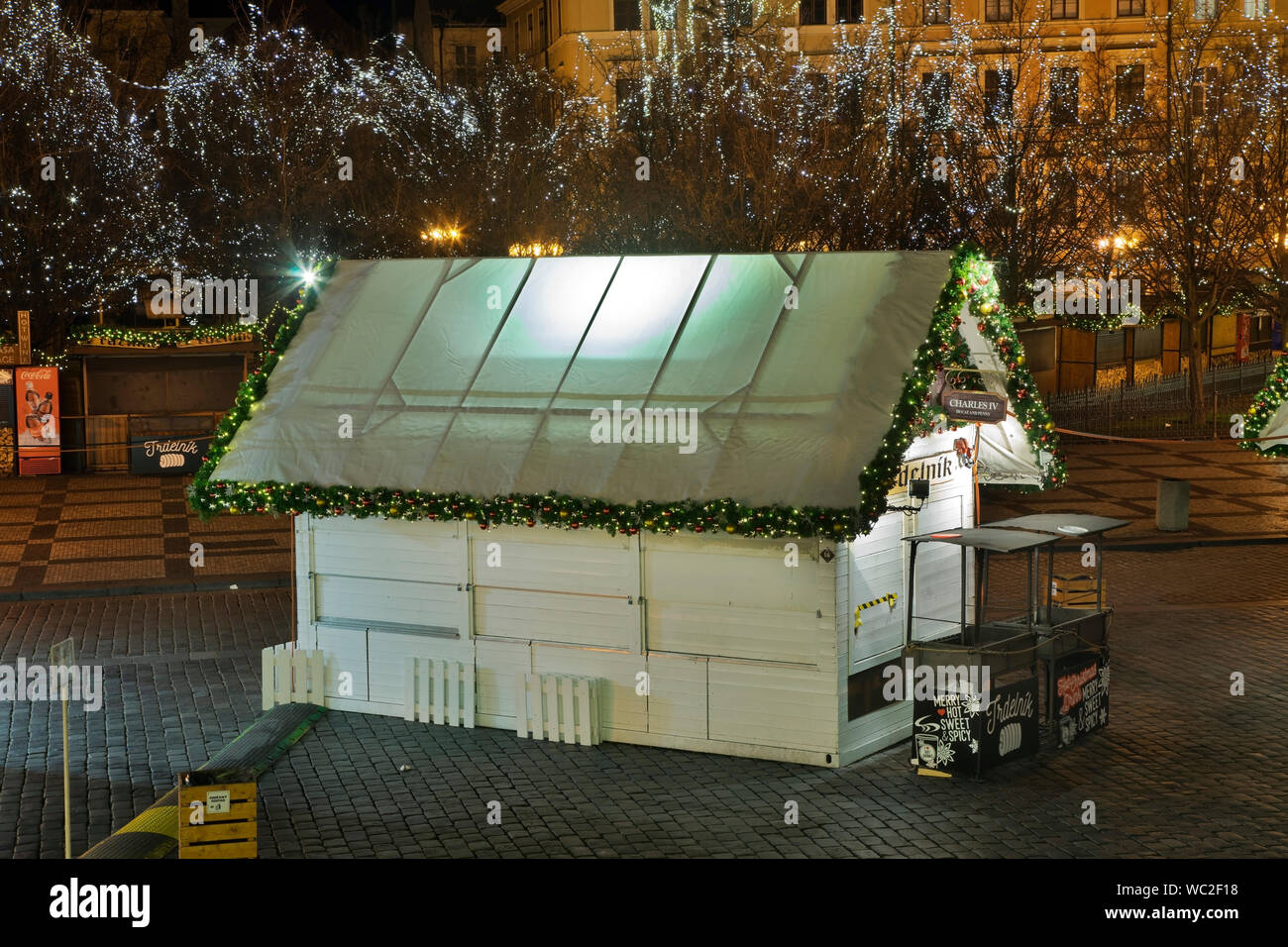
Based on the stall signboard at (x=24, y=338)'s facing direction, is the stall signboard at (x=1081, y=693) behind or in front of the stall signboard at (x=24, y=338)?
in front

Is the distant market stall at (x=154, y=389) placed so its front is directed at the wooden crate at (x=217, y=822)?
yes

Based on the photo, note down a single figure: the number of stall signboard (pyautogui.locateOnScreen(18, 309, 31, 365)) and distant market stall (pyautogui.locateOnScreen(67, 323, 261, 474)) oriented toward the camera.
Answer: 2

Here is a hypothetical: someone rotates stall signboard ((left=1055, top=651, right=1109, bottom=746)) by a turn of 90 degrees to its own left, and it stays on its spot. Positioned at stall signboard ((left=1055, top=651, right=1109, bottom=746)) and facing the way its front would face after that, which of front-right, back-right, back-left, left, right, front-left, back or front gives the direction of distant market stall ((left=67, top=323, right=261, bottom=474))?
left

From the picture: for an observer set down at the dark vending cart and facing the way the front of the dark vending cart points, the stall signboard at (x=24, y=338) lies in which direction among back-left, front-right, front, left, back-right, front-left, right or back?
back

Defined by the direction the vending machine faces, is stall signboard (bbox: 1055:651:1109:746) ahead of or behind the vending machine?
ahead

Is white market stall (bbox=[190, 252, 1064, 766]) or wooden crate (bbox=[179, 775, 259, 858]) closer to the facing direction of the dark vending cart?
the wooden crate

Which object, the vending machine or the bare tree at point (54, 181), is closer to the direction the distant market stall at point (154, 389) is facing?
the vending machine

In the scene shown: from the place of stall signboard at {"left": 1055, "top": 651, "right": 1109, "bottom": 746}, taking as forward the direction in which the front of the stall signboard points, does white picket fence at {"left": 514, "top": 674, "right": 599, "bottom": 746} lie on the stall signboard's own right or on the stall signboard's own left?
on the stall signboard's own right

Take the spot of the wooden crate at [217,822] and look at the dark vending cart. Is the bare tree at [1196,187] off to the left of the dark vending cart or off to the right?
left

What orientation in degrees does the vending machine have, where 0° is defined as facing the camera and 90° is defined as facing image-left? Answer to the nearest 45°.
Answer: approximately 0°
